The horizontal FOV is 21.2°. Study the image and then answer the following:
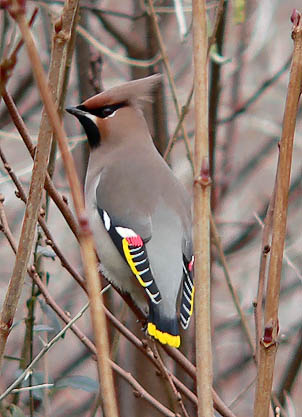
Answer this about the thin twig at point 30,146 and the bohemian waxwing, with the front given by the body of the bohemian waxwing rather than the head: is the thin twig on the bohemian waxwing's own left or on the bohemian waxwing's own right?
on the bohemian waxwing's own left

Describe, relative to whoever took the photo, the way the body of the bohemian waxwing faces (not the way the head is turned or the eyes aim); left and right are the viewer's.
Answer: facing away from the viewer and to the left of the viewer

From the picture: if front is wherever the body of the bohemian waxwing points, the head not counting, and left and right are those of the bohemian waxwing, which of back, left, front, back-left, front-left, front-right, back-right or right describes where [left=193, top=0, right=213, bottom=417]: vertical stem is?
back-right
